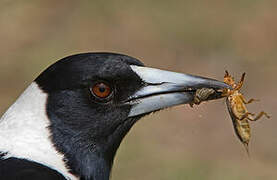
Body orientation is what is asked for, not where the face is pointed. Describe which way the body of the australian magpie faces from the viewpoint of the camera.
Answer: to the viewer's right
